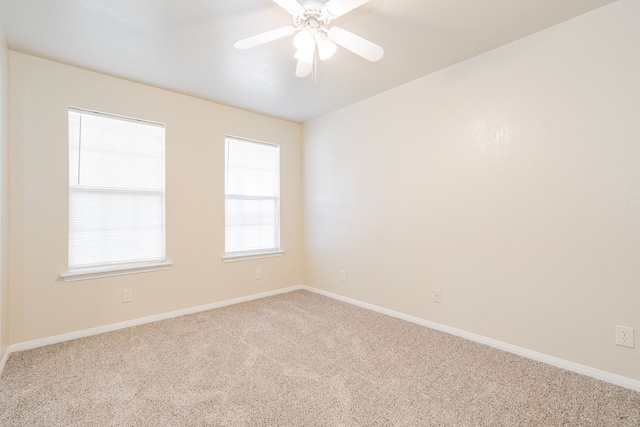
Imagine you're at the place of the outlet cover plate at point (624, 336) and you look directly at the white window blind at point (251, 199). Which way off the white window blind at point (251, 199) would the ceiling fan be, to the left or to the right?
left

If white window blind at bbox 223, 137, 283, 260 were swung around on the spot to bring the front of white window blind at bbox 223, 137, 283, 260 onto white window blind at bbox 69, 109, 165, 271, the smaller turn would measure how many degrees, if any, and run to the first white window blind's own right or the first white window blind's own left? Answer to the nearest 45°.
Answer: approximately 90° to the first white window blind's own right

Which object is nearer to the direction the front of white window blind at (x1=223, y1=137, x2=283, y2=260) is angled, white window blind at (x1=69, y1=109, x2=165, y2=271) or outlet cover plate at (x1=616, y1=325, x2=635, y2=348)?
the outlet cover plate

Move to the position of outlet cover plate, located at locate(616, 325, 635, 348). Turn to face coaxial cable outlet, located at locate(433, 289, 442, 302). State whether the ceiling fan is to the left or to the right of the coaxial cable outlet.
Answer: left

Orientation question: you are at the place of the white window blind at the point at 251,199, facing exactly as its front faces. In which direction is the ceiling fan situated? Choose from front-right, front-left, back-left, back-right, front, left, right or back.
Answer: front-right

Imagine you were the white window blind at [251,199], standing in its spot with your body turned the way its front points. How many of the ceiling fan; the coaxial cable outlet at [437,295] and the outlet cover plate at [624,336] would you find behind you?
0

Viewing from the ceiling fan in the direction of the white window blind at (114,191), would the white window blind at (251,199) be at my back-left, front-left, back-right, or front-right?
front-right

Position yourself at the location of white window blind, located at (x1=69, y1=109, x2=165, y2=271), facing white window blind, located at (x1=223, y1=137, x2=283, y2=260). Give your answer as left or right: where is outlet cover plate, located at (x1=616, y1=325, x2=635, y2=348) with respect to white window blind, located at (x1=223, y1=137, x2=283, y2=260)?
right

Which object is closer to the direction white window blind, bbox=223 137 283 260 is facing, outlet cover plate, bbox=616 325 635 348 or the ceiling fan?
the outlet cover plate

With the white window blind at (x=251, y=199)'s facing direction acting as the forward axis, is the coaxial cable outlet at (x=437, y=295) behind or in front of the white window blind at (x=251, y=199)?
in front

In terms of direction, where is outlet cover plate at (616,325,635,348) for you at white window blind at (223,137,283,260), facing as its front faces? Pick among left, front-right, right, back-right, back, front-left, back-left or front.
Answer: front

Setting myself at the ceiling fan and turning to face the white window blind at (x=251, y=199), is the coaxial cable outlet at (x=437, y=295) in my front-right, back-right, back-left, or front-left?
front-right
